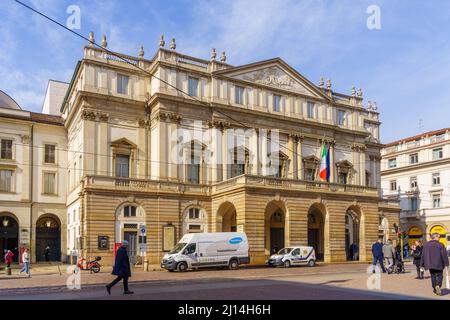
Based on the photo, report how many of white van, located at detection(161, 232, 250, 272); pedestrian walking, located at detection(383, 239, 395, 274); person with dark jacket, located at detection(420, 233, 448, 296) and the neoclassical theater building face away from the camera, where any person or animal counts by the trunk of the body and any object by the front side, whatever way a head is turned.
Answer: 2

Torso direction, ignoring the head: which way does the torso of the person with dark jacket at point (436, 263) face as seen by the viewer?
away from the camera

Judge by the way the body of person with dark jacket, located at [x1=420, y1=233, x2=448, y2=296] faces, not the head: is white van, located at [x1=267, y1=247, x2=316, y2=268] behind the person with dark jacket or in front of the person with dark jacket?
in front

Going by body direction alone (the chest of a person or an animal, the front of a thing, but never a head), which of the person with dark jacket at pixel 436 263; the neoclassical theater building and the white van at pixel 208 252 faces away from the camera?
the person with dark jacket

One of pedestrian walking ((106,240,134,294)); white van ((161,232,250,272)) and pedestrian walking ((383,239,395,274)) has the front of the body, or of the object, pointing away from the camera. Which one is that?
pedestrian walking ((383,239,395,274))

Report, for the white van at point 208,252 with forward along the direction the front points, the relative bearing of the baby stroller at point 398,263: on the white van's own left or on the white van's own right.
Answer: on the white van's own left

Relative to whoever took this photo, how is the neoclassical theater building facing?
facing the viewer and to the right of the viewer

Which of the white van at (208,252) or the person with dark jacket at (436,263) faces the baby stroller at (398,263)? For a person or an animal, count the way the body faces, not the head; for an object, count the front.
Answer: the person with dark jacket
